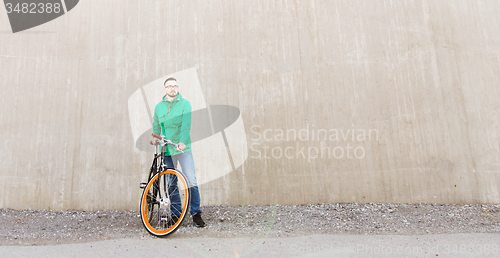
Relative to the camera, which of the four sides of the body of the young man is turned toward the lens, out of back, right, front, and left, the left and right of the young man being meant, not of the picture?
front
